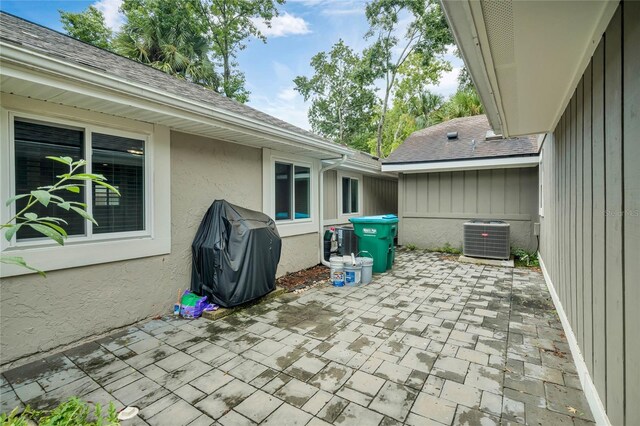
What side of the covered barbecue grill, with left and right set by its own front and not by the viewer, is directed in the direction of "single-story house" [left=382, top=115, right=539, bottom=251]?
left

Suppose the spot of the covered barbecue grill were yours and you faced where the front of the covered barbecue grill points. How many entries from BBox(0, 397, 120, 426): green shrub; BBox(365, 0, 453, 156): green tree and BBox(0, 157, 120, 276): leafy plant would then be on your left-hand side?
1

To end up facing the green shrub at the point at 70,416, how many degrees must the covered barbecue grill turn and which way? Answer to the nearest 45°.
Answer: approximately 90° to its right

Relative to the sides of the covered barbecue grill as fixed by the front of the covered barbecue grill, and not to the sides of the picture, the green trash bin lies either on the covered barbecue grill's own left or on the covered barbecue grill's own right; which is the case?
on the covered barbecue grill's own left

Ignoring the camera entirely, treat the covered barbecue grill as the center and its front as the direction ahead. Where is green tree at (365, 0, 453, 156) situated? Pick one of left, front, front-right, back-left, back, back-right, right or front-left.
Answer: left

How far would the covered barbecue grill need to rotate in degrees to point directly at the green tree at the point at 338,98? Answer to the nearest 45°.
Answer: approximately 90° to its left

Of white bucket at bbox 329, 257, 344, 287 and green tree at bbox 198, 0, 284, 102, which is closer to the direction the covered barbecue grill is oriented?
the white bucket
